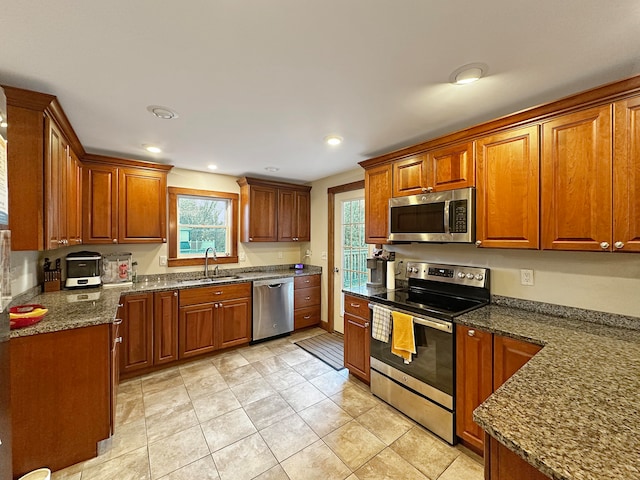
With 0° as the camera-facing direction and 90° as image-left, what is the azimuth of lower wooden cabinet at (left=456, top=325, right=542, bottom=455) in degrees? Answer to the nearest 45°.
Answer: approximately 45°

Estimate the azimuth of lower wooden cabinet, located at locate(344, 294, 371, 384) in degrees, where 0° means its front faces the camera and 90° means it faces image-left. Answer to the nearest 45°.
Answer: approximately 45°

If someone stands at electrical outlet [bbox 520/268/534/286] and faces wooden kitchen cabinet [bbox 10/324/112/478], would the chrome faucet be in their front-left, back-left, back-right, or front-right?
front-right

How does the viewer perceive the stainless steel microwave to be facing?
facing the viewer and to the left of the viewer

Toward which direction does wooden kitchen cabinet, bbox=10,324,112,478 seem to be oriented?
to the viewer's right

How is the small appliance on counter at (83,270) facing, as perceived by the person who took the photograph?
facing the viewer

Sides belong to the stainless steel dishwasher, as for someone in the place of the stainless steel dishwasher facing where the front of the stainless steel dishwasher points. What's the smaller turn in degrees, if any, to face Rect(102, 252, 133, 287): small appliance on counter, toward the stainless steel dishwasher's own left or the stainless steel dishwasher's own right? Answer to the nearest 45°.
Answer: approximately 135° to the stainless steel dishwasher's own right

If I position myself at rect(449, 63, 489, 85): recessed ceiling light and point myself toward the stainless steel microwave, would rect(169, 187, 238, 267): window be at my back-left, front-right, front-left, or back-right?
front-left

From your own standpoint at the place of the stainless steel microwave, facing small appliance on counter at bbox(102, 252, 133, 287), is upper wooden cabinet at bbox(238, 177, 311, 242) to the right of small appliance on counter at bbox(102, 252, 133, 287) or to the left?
right

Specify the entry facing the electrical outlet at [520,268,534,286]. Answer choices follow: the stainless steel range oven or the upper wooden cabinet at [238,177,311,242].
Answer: the upper wooden cabinet

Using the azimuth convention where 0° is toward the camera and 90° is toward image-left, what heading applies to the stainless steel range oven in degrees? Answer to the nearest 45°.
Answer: approximately 45°
